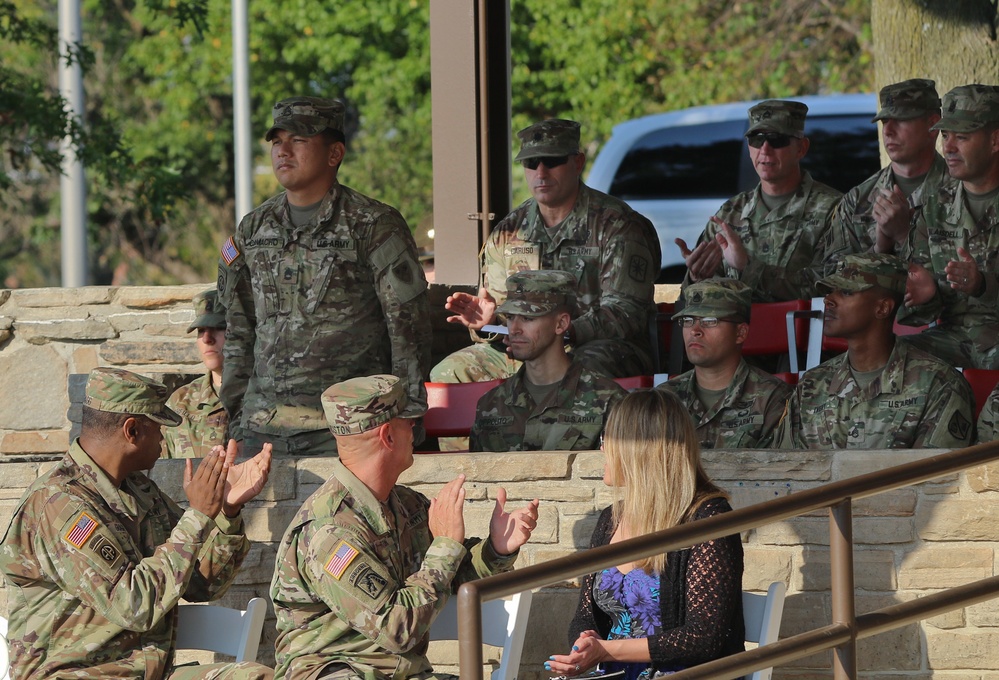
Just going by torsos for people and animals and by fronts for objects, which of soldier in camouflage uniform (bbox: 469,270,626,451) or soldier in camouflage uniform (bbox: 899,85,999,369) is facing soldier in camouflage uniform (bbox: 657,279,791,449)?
soldier in camouflage uniform (bbox: 899,85,999,369)

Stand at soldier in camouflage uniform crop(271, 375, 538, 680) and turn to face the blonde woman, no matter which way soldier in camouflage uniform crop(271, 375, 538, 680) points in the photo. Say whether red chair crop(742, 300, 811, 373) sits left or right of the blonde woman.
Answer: left

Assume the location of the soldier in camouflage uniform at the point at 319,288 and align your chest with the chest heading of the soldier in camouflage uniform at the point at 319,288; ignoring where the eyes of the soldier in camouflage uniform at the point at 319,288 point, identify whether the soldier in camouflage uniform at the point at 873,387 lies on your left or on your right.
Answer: on your left

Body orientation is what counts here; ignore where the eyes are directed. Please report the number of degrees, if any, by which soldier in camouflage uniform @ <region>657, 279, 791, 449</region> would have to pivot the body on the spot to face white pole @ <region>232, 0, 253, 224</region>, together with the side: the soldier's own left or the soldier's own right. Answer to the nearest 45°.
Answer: approximately 90° to the soldier's own right

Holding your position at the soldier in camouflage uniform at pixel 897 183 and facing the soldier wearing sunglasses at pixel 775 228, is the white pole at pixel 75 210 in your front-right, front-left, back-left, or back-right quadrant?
front-right

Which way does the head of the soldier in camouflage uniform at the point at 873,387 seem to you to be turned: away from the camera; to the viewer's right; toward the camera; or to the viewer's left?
to the viewer's left

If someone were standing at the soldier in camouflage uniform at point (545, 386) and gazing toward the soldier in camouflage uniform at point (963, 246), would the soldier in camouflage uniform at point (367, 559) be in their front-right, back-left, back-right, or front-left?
back-right

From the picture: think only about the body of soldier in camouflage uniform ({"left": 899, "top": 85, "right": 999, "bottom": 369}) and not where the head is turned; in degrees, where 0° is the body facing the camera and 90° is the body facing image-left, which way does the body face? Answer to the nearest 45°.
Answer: approximately 45°

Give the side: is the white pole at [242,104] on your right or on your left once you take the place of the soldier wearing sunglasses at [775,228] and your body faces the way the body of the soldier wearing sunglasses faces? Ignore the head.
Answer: on your right

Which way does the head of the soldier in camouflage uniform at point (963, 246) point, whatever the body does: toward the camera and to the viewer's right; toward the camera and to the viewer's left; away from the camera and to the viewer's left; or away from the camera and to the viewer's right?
toward the camera and to the viewer's left

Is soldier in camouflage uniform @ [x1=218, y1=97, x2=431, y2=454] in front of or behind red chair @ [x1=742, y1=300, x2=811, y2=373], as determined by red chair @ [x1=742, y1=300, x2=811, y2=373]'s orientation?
in front

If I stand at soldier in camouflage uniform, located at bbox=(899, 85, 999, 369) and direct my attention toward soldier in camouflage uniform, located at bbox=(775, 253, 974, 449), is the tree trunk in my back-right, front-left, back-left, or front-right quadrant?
back-right

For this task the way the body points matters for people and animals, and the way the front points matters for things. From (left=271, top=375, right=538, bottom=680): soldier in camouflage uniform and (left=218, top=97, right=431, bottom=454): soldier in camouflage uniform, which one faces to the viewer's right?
(left=271, top=375, right=538, bottom=680): soldier in camouflage uniform

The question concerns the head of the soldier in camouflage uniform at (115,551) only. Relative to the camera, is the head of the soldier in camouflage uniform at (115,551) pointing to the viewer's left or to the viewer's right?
to the viewer's right

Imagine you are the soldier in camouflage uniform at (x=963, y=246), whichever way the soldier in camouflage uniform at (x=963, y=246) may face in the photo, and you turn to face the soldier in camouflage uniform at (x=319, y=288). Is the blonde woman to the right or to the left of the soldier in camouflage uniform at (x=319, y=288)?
left
